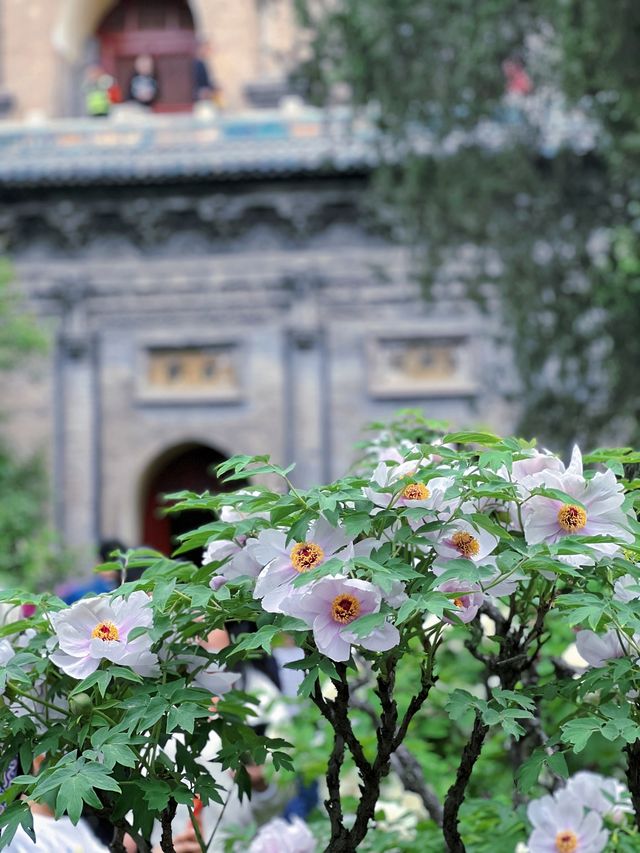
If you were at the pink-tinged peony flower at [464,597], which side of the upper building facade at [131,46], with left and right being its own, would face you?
front

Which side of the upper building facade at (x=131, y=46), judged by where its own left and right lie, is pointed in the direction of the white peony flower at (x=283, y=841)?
front

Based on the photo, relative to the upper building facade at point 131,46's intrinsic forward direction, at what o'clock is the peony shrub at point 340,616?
The peony shrub is roughly at 12 o'clock from the upper building facade.

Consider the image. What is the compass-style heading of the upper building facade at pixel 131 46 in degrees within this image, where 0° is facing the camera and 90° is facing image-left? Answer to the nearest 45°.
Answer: approximately 0°

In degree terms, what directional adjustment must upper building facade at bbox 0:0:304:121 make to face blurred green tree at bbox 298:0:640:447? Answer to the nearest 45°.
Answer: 0° — it already faces it
